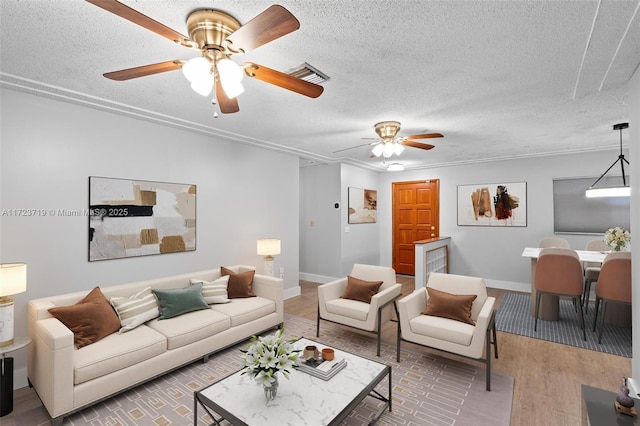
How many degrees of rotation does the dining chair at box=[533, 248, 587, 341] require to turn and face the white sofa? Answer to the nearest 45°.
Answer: approximately 135° to its left

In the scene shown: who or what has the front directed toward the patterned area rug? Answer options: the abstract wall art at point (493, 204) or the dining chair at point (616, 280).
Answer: the abstract wall art

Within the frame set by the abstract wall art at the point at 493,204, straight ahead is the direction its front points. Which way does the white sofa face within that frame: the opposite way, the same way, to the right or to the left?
to the left

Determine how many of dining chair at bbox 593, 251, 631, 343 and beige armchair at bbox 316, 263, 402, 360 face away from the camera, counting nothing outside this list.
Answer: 1

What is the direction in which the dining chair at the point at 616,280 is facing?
away from the camera

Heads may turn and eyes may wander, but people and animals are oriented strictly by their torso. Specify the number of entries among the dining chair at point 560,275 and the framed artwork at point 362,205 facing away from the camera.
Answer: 1

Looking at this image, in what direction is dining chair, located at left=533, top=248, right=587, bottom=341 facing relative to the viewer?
away from the camera

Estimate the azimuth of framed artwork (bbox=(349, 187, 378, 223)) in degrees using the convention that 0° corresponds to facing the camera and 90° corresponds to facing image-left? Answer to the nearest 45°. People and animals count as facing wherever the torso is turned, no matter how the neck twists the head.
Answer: approximately 315°

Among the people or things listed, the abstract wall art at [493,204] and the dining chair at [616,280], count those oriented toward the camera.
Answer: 1

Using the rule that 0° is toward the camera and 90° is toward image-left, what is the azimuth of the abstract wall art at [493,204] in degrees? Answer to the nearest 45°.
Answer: approximately 0°

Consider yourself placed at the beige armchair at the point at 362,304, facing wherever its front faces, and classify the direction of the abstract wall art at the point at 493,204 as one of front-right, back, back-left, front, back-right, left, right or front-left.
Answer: back

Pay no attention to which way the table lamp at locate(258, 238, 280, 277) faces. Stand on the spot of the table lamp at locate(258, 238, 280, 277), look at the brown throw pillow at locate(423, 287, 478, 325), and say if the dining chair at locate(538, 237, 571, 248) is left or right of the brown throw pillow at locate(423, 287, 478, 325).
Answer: left

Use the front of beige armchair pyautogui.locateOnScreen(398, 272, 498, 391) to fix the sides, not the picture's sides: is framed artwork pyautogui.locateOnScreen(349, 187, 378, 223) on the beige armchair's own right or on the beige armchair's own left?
on the beige armchair's own right
